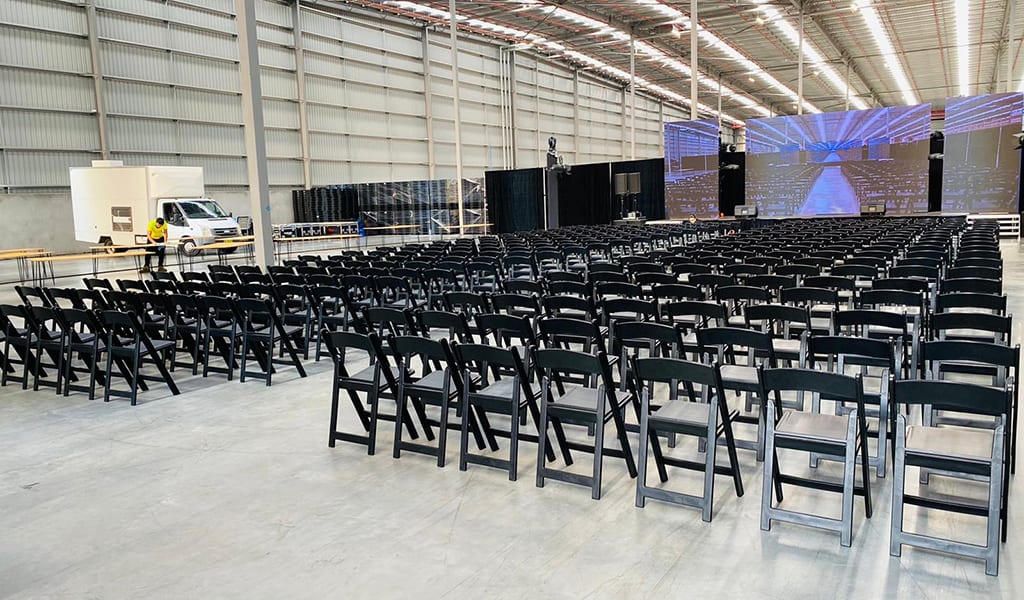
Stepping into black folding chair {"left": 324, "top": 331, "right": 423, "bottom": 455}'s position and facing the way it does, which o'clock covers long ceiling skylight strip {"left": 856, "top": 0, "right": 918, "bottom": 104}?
The long ceiling skylight strip is roughly at 12 o'clock from the black folding chair.

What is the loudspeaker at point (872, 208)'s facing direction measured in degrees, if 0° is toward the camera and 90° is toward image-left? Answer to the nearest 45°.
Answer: approximately 0°

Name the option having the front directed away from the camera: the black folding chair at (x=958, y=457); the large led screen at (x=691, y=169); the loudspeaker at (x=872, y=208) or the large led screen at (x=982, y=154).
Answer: the black folding chair

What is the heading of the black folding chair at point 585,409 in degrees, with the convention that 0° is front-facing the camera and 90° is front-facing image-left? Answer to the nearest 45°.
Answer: approximately 225°

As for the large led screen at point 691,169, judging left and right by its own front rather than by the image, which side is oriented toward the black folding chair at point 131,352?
front

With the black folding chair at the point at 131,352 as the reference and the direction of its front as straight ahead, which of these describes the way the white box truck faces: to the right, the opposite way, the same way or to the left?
to the right

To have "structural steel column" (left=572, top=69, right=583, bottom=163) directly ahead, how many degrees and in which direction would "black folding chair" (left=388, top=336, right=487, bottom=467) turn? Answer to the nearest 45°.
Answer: approximately 45° to its left

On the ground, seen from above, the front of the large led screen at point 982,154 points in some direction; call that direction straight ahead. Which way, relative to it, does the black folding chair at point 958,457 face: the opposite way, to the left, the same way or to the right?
the opposite way

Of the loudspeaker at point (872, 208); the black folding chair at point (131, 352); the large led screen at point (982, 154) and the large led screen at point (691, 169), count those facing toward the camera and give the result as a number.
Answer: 3

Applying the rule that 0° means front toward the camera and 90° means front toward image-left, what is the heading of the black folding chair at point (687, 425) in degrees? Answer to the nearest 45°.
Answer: approximately 225°

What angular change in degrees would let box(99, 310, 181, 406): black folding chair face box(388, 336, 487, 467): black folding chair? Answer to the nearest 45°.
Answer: approximately 90° to its right

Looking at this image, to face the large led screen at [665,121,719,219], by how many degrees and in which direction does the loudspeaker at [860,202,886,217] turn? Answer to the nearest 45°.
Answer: approximately 90° to its right

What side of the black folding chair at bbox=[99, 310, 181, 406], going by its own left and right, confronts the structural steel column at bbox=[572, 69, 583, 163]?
front

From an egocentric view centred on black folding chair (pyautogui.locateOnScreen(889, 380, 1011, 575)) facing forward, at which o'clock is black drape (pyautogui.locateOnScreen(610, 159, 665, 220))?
The black drape is roughly at 11 o'clock from the black folding chair.

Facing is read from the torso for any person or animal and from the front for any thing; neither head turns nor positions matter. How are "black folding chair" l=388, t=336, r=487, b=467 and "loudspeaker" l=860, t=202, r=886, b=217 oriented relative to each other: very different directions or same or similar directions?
very different directions

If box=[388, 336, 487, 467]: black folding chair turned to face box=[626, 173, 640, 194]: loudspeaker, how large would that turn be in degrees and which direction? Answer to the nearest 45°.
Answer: approximately 45° to its left

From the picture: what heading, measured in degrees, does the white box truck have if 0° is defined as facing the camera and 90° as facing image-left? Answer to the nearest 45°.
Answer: approximately 315°

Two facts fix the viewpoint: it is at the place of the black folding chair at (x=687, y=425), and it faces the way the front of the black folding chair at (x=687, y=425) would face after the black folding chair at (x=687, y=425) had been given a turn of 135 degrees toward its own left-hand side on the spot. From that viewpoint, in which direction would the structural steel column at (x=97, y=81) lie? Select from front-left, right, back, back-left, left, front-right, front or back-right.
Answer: front-right
